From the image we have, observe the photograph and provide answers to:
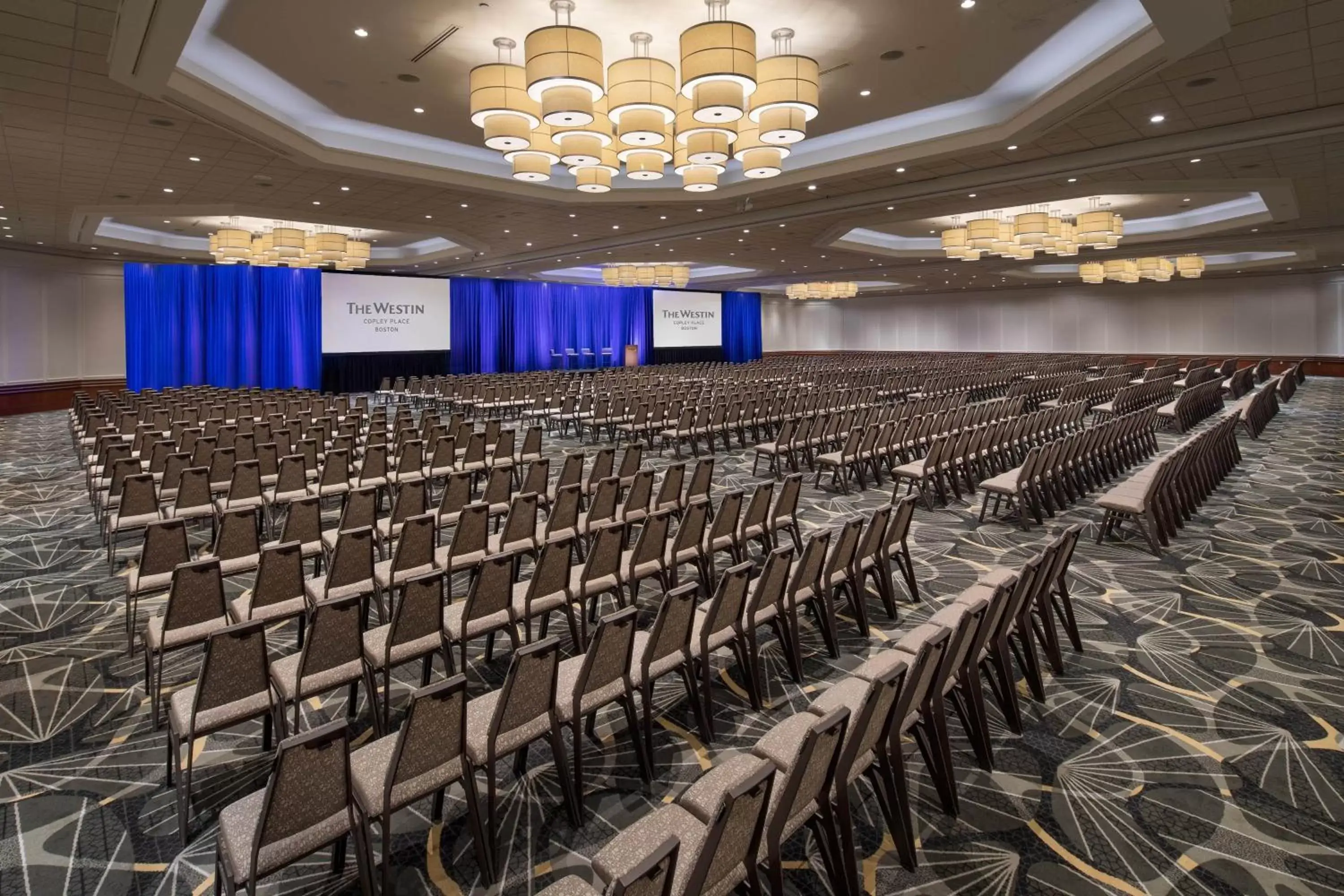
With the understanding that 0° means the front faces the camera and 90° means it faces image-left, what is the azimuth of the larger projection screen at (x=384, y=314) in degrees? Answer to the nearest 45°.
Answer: approximately 315°

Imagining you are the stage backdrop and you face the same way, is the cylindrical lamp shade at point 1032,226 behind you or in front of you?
in front

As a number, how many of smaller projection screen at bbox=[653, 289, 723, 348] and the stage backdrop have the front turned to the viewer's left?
0

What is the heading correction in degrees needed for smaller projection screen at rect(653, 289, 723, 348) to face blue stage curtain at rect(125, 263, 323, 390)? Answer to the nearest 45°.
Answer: approximately 90° to its right

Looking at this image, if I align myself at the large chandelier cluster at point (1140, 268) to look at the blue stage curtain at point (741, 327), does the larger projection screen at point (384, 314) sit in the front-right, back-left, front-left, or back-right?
front-left

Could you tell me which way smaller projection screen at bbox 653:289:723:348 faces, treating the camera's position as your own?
facing the viewer and to the right of the viewer

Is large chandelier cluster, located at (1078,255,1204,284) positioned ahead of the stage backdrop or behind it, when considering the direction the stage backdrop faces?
ahead

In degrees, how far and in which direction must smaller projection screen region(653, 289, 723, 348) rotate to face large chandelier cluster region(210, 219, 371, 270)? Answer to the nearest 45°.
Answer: approximately 45° to its right

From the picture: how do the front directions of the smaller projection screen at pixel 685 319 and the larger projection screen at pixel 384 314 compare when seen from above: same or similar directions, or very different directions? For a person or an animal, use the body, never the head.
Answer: same or similar directions

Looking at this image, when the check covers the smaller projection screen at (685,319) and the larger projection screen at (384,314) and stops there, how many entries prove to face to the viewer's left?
0
